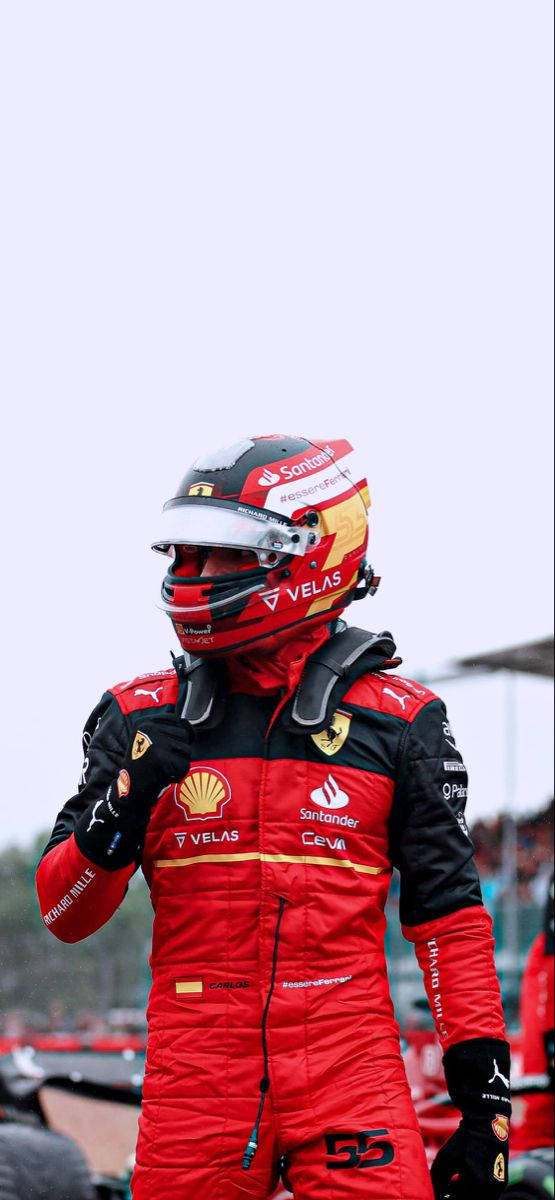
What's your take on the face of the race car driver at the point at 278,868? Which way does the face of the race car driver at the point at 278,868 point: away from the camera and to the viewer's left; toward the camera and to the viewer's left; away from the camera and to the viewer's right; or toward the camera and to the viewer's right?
toward the camera and to the viewer's left

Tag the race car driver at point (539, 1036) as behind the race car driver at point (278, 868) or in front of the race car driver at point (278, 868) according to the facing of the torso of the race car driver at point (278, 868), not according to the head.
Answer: behind

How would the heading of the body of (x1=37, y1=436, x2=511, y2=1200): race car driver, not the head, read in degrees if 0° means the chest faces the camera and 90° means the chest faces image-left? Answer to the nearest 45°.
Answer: approximately 0°
